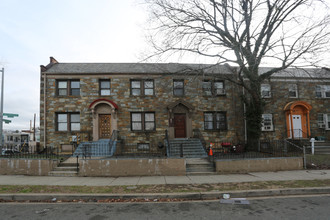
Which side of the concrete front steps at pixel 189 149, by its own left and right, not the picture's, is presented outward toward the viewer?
front

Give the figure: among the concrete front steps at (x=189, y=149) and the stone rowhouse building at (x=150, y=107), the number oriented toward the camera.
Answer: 2

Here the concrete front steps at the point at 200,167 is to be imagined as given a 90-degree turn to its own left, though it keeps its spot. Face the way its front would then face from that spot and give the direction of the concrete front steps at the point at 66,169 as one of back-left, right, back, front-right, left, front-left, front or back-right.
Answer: back

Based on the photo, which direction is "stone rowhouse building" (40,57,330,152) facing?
toward the camera

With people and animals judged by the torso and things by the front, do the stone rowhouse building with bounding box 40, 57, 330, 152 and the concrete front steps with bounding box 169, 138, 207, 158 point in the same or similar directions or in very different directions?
same or similar directions

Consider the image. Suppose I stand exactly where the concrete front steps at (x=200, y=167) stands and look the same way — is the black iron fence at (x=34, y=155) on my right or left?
on my right

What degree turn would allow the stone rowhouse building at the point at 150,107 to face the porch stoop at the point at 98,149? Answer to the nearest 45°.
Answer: approximately 45° to its right

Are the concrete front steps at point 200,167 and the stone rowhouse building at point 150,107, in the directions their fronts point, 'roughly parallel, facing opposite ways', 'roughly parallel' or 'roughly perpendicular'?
roughly parallel

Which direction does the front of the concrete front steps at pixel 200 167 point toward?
toward the camera

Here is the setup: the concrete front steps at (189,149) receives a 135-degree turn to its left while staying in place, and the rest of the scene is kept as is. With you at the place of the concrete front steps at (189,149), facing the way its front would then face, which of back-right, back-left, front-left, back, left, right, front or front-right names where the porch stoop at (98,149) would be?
back-left
